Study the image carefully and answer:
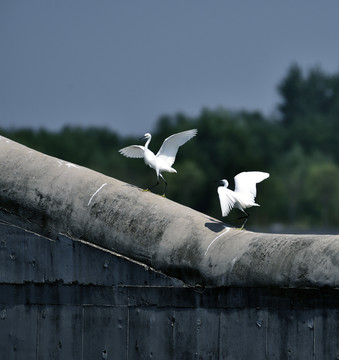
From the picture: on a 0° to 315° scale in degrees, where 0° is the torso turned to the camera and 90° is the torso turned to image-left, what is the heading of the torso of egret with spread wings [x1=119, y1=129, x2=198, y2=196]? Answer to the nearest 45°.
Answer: approximately 45°

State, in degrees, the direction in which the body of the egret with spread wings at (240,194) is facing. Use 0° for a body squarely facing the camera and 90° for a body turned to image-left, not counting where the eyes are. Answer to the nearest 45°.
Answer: approximately 135°

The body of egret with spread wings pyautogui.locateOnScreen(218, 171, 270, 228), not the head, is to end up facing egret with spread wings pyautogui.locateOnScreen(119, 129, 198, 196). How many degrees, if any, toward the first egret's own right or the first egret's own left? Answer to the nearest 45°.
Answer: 0° — it already faces it
